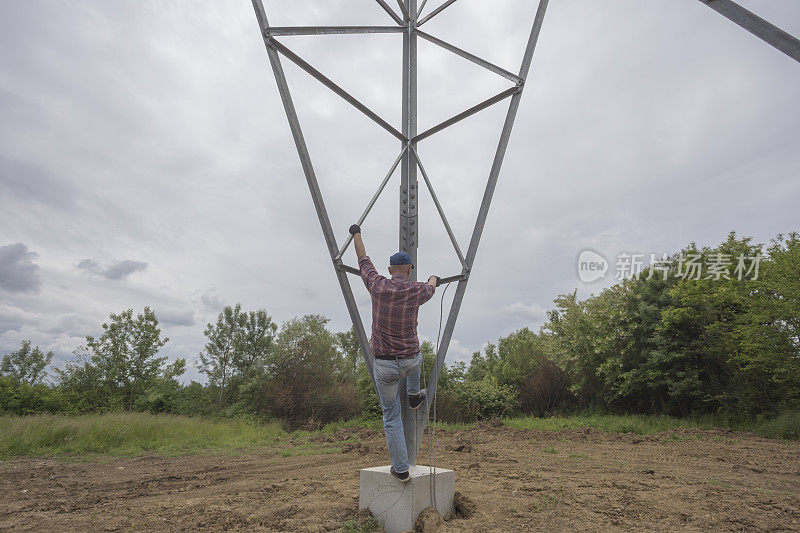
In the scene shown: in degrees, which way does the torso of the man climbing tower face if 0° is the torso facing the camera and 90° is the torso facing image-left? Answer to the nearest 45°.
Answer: approximately 180°

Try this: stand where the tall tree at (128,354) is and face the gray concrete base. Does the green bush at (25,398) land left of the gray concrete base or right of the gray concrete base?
right

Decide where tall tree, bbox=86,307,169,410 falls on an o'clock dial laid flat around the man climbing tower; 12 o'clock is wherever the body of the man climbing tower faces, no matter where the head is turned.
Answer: The tall tree is roughly at 11 o'clock from the man climbing tower.

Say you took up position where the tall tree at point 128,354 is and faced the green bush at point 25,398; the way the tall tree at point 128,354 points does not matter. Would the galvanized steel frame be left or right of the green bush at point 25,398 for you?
left
